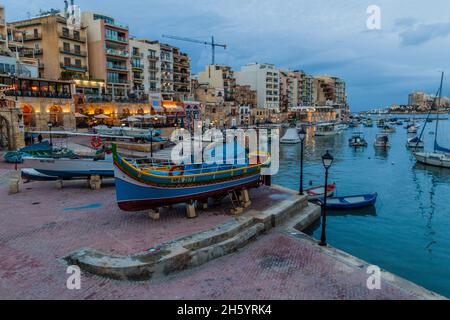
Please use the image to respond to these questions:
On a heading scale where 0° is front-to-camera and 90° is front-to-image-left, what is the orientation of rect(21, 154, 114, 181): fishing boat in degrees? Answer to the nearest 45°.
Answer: approximately 90°

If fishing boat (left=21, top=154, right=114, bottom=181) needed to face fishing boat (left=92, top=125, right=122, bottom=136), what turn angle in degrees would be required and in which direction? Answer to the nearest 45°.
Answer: approximately 90° to its right

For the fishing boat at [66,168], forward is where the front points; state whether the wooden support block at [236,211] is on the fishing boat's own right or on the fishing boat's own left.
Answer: on the fishing boat's own left

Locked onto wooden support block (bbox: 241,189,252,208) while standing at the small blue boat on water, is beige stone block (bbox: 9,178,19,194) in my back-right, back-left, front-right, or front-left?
front-right

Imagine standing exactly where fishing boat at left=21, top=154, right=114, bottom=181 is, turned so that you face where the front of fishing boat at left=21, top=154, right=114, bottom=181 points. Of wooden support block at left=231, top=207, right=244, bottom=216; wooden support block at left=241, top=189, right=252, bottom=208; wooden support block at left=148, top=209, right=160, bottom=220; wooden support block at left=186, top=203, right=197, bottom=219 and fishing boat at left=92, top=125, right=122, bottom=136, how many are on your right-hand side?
1

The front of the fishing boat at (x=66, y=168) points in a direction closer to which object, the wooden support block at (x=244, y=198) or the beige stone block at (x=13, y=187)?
the beige stone block

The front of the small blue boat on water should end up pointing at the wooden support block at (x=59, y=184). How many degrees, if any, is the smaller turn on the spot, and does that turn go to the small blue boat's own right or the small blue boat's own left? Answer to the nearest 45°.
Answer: approximately 135° to the small blue boat's own right

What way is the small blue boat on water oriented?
to the viewer's right
